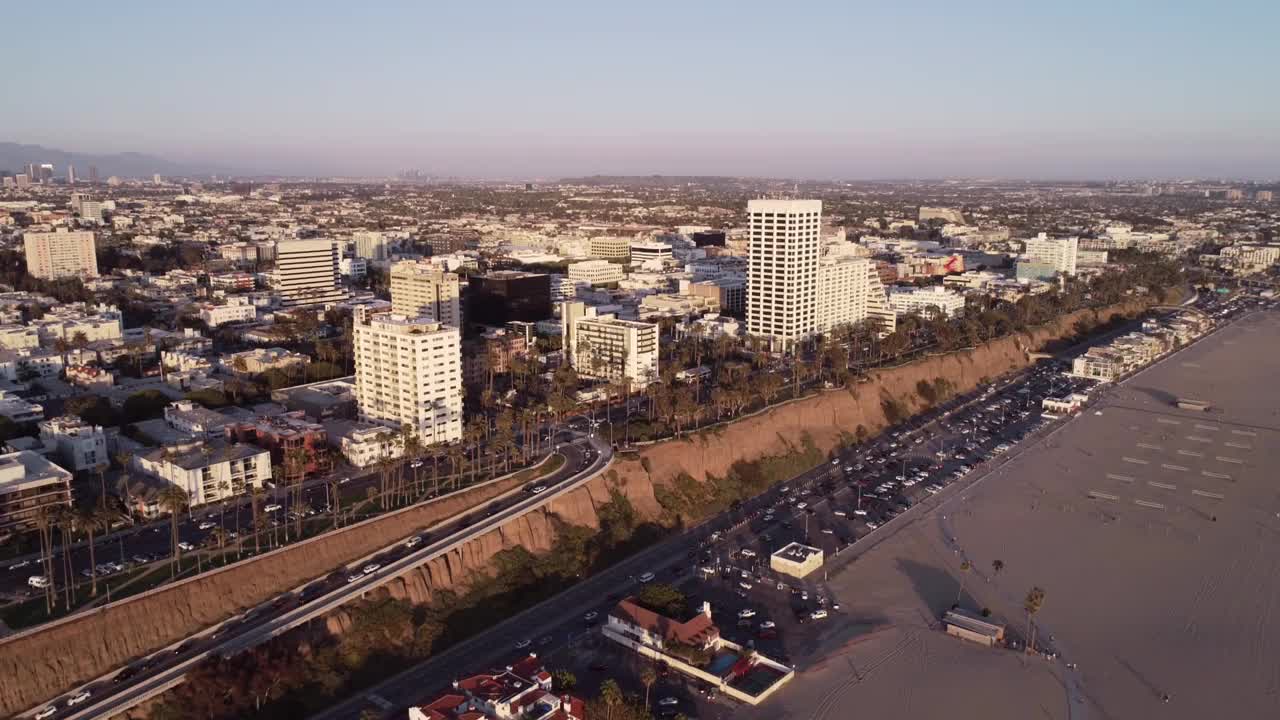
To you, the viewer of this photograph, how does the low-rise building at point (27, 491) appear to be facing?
facing the viewer and to the right of the viewer

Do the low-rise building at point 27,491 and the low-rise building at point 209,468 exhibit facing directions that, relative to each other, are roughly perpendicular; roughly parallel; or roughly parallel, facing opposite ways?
roughly parallel

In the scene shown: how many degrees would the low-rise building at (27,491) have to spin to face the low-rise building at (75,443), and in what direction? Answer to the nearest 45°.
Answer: approximately 135° to its left

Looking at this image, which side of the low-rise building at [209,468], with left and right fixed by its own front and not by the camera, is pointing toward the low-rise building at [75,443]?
back

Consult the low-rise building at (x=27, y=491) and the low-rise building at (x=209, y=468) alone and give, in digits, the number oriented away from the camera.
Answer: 0

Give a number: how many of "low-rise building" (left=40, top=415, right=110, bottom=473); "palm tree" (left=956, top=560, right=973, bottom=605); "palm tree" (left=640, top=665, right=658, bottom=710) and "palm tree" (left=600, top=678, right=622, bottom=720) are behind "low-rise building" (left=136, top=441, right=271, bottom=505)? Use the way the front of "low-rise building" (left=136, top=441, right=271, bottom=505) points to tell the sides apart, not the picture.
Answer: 1

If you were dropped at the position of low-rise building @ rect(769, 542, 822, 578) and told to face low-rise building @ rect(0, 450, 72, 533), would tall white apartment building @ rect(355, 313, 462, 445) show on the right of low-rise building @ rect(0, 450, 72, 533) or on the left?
right

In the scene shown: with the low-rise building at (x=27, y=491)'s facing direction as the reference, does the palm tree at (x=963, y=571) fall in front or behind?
in front

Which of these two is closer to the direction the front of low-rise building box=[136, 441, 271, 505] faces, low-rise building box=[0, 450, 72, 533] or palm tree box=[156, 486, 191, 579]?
the palm tree

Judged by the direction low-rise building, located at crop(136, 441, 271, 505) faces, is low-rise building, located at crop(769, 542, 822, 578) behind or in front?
in front
